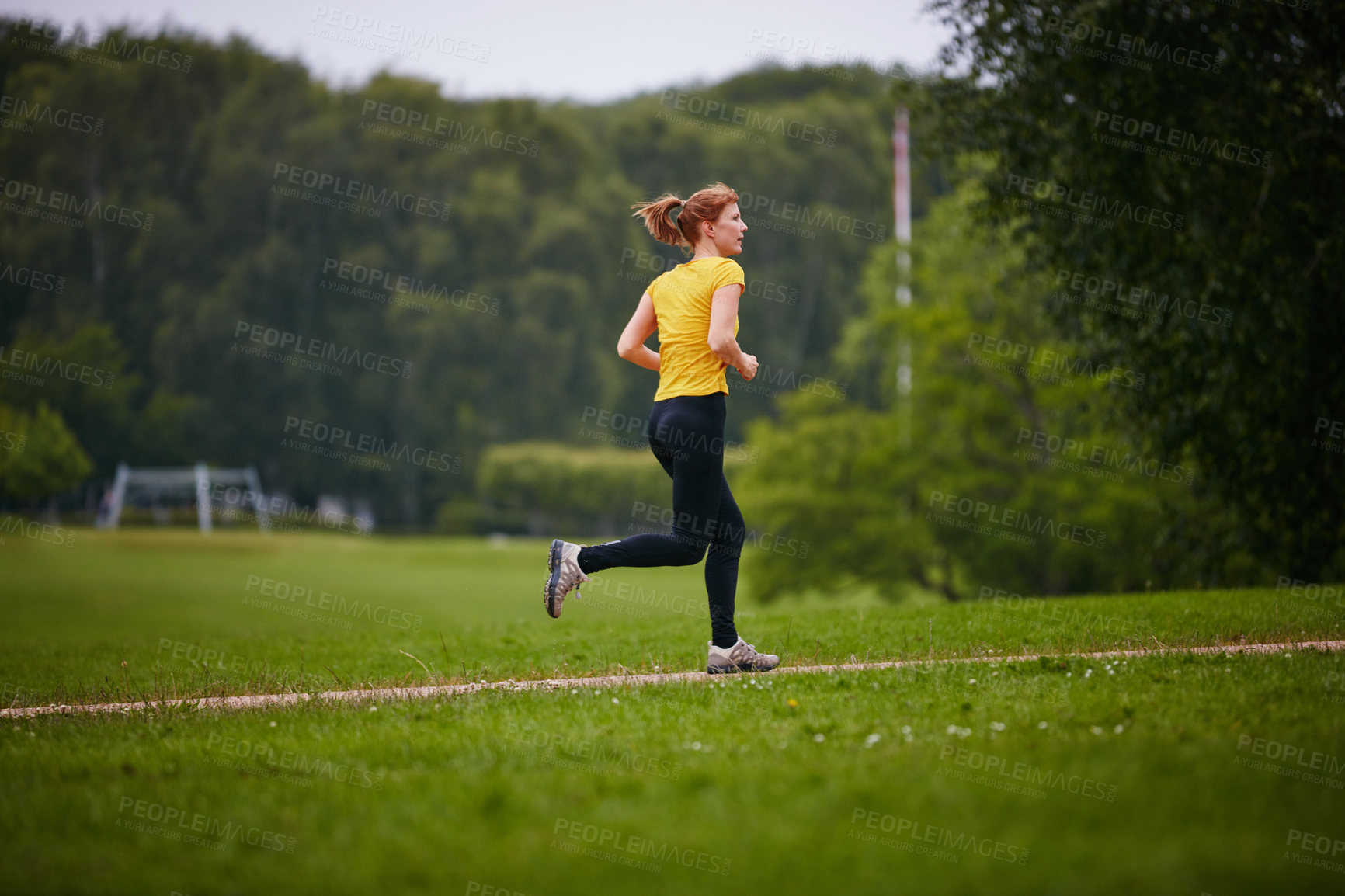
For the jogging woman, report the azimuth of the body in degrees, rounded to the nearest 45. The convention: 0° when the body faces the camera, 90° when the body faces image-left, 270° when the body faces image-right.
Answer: approximately 270°

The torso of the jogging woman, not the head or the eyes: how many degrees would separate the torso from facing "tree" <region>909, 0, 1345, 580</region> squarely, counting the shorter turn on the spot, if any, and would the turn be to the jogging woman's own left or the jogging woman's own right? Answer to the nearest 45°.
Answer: approximately 45° to the jogging woman's own left

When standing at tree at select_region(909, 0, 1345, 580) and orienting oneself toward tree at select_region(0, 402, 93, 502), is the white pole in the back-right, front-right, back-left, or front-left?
front-right

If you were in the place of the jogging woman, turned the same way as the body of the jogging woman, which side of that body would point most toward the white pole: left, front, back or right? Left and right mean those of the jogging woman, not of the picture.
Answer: left

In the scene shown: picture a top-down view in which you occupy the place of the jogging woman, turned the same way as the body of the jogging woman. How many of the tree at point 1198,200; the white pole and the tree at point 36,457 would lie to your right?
0

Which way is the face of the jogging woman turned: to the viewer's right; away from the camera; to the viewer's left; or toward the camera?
to the viewer's right

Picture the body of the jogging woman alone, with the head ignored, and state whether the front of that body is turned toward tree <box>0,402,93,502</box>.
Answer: no
